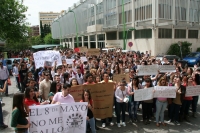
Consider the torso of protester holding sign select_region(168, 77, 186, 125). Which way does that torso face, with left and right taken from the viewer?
facing the viewer and to the left of the viewer

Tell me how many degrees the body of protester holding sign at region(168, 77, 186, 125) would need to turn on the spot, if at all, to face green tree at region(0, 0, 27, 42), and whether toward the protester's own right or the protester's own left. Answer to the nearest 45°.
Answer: approximately 90° to the protester's own right

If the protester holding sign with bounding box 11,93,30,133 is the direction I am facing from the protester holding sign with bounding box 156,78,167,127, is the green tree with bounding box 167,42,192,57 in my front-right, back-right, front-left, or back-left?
back-right

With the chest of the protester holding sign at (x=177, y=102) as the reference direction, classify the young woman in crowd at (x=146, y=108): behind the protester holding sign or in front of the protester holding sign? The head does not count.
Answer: in front

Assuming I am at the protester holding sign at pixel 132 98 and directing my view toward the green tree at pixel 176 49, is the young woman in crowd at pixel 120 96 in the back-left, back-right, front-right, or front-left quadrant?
back-left

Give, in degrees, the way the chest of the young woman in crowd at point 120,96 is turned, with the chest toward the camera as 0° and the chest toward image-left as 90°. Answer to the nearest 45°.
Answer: approximately 0°

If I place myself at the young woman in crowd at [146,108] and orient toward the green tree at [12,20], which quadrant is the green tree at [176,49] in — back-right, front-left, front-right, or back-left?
front-right

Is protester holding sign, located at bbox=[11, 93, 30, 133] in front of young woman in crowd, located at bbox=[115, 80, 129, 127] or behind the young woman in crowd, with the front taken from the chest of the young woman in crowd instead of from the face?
in front

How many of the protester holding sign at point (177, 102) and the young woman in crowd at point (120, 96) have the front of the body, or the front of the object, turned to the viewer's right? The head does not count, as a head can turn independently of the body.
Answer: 0
